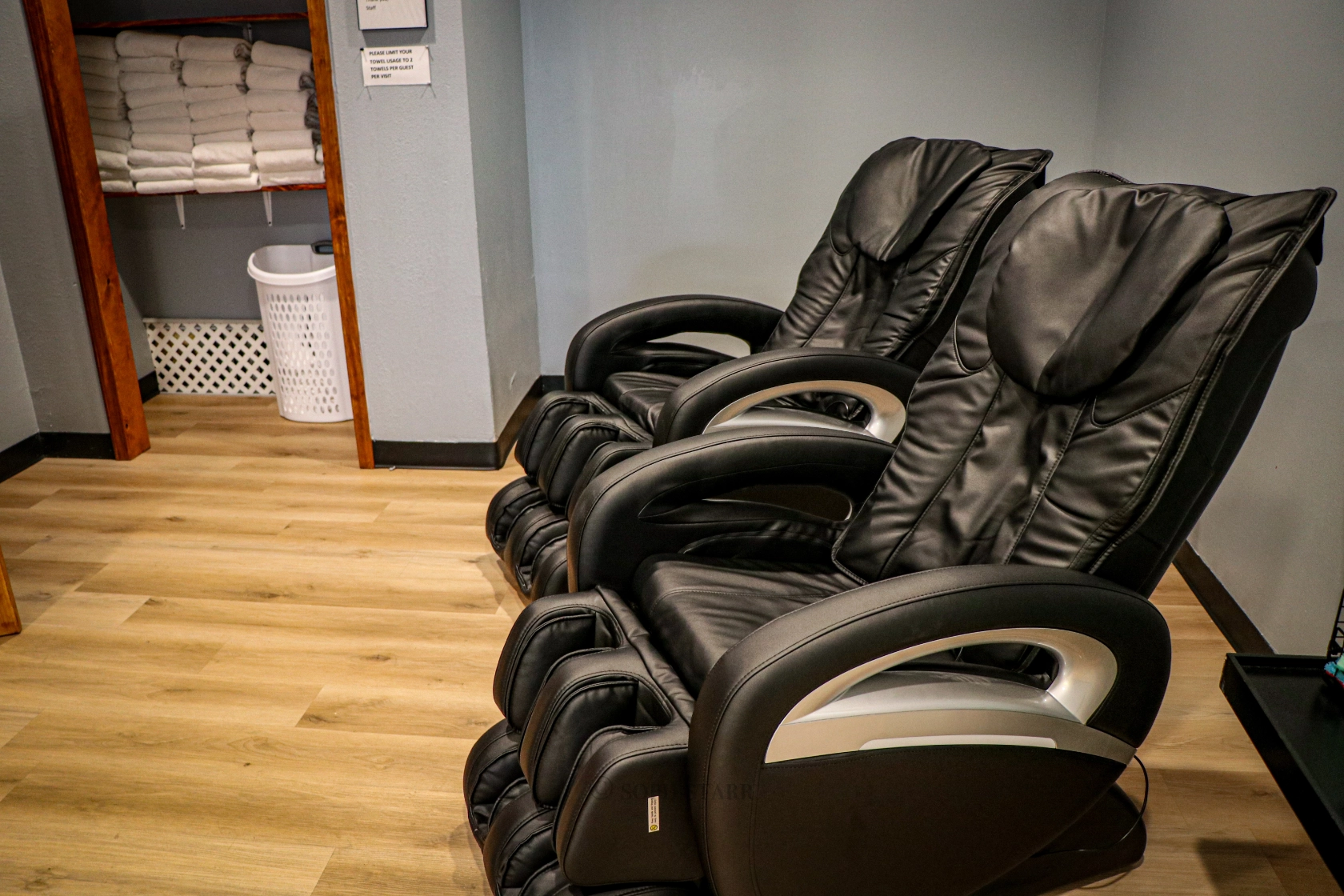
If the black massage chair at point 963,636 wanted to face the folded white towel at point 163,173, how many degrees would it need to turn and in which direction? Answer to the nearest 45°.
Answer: approximately 90° to its right

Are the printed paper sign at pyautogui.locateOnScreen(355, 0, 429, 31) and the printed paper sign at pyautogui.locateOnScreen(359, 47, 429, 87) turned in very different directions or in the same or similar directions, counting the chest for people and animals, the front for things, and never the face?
same or similar directions

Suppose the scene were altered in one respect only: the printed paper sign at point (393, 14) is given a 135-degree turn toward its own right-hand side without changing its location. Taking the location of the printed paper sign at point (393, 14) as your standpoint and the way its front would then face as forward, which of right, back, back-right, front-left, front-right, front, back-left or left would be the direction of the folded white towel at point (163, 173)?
front

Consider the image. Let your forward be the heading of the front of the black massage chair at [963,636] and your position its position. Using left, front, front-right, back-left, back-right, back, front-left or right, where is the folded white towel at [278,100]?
right

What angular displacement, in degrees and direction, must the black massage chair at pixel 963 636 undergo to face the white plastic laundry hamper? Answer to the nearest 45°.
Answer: approximately 90° to its right

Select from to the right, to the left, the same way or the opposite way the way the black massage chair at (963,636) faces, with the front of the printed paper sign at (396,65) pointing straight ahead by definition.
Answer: to the right

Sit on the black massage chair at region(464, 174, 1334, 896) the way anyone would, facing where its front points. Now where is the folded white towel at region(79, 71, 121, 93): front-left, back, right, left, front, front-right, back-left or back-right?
right

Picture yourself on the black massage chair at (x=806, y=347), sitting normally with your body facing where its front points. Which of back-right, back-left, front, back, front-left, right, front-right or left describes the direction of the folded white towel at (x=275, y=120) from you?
right

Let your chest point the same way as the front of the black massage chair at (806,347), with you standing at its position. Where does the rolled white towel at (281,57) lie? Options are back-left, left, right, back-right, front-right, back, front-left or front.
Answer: right

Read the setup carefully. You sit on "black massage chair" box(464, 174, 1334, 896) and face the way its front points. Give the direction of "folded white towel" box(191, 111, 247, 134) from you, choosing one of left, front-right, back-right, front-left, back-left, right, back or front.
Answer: right

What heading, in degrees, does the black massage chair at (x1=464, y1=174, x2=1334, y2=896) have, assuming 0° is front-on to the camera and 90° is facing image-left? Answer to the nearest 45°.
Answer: approximately 45°

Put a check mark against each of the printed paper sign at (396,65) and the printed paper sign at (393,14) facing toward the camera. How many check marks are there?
2

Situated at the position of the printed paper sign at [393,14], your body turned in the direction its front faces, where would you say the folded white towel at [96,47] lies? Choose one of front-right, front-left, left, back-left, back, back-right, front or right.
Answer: back-right

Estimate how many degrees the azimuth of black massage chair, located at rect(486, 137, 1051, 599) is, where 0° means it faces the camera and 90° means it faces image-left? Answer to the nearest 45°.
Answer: approximately 45°

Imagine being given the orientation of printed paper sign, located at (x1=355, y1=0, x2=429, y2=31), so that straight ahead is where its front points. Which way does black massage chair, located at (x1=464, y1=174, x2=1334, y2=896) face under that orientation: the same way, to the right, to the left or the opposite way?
to the right

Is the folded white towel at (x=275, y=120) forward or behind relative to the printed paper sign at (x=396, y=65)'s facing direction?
behind

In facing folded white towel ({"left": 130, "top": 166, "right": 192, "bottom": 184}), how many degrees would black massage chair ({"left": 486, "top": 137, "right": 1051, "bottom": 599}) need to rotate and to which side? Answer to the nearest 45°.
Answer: approximately 90° to its right

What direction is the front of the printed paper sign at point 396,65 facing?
toward the camera
